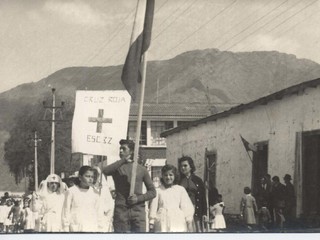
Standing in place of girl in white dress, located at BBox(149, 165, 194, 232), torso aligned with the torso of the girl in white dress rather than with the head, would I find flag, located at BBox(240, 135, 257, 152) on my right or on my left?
on my left

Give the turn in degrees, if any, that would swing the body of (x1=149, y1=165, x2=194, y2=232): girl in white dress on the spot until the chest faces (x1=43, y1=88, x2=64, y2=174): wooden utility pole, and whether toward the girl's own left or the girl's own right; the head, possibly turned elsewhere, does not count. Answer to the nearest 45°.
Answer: approximately 90° to the girl's own right

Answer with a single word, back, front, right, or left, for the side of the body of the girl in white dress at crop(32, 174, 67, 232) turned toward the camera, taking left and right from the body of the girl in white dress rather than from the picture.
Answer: front

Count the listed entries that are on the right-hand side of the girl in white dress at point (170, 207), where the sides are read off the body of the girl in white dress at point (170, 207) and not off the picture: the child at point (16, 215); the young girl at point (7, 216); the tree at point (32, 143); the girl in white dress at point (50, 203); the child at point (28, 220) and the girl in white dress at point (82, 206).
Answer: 6

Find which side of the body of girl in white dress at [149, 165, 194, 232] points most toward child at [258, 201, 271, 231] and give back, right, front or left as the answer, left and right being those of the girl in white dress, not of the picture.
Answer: back

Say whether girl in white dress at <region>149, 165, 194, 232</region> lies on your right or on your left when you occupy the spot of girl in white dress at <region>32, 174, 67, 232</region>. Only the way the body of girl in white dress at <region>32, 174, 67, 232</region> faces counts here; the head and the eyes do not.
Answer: on your left

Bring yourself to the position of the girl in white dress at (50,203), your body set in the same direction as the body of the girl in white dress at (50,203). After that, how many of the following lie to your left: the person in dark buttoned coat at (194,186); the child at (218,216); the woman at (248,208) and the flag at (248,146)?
4

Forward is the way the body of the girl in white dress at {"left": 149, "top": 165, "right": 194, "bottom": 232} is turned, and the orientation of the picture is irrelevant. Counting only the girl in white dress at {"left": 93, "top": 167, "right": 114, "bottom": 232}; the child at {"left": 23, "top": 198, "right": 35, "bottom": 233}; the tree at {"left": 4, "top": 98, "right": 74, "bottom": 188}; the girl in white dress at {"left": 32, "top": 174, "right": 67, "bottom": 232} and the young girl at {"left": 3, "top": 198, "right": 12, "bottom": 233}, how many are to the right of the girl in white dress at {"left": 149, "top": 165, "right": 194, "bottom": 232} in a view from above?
5

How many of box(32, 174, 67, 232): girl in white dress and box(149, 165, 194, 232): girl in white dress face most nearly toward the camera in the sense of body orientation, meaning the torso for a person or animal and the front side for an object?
2

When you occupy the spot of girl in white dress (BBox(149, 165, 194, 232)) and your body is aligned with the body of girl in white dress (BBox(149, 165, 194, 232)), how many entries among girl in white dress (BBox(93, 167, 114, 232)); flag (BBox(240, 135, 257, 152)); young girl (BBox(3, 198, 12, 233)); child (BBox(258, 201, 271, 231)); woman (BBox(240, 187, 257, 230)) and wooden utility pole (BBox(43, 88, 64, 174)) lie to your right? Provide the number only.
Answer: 3

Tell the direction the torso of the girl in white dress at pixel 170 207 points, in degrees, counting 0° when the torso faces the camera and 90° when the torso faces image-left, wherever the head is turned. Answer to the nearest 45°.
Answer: approximately 0°
